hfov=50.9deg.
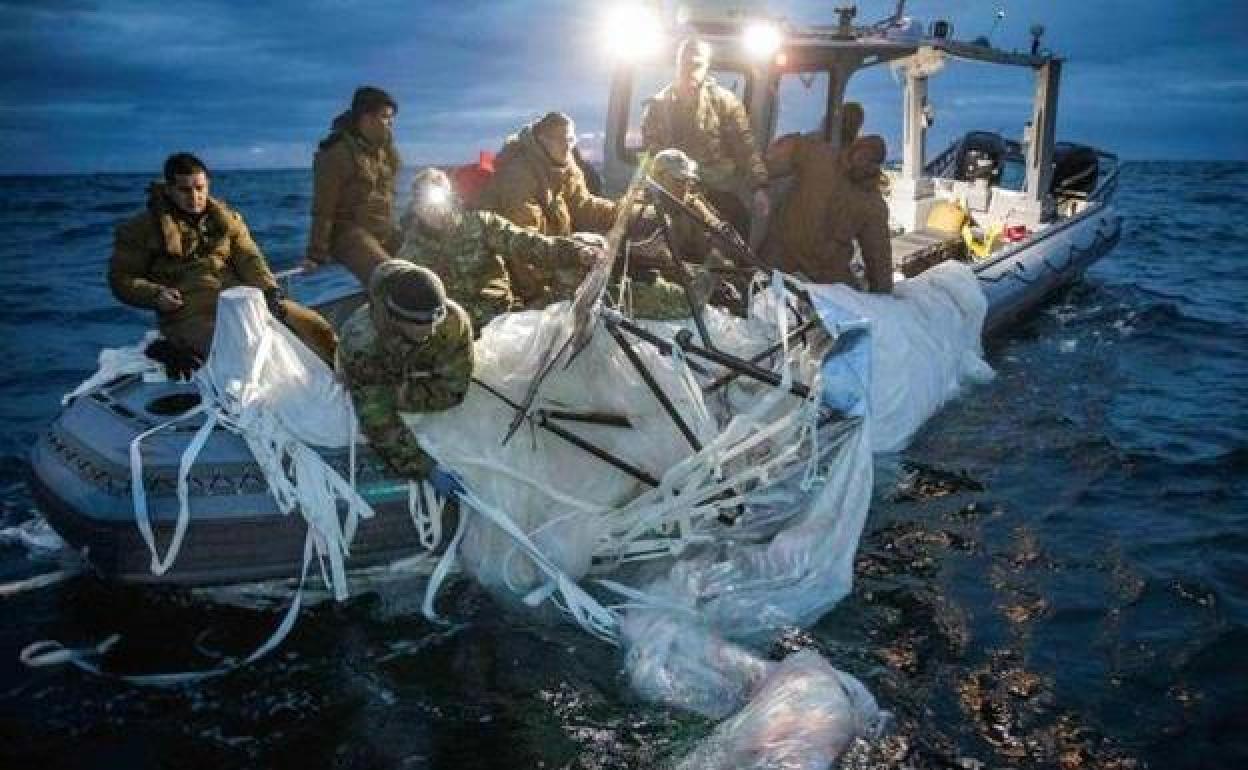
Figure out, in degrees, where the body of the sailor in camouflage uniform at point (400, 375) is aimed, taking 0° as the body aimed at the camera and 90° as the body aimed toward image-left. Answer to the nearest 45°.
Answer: approximately 315°

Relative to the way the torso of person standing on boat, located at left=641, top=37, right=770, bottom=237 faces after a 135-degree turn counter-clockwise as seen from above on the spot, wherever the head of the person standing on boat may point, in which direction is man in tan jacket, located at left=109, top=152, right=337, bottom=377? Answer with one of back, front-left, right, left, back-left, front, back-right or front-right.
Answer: back

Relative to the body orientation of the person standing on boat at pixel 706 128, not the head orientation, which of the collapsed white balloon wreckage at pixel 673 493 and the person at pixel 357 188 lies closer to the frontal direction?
the collapsed white balloon wreckage

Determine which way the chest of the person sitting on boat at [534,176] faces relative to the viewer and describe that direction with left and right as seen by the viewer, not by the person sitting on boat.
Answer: facing the viewer and to the right of the viewer

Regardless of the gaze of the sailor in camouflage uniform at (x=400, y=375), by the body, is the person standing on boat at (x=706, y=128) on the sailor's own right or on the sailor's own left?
on the sailor's own left

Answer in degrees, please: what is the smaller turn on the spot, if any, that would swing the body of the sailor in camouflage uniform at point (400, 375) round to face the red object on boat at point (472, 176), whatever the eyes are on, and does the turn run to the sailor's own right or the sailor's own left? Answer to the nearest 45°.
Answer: approximately 135° to the sailor's own left

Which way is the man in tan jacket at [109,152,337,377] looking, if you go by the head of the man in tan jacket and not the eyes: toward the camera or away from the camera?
toward the camera

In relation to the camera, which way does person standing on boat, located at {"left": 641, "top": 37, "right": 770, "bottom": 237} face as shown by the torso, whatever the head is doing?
toward the camera
